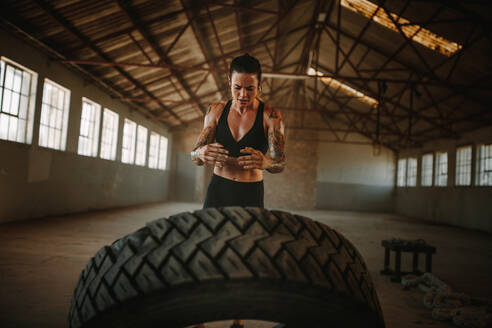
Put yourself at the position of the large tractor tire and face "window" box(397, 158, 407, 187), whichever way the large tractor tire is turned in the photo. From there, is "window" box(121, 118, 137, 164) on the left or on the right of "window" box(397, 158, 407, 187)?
left

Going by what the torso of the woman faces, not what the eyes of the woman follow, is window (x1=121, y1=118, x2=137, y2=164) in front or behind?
behind

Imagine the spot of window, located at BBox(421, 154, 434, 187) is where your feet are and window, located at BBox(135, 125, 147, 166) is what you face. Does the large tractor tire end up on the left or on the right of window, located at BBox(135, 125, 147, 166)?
left

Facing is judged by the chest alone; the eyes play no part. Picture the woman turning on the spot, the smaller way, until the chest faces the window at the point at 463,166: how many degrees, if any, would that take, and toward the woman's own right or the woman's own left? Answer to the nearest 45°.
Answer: approximately 135° to the woman's own left

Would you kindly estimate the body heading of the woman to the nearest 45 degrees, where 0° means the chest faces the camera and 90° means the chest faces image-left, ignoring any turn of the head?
approximately 0°

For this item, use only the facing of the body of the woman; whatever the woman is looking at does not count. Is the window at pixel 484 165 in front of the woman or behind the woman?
behind

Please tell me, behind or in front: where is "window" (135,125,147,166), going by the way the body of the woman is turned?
behind

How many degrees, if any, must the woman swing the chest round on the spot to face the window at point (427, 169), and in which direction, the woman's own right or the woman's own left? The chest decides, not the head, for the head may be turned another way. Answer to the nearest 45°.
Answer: approximately 135° to the woman's own left

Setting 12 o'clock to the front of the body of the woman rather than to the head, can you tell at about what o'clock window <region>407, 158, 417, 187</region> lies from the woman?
The window is roughly at 7 o'clock from the woman.
